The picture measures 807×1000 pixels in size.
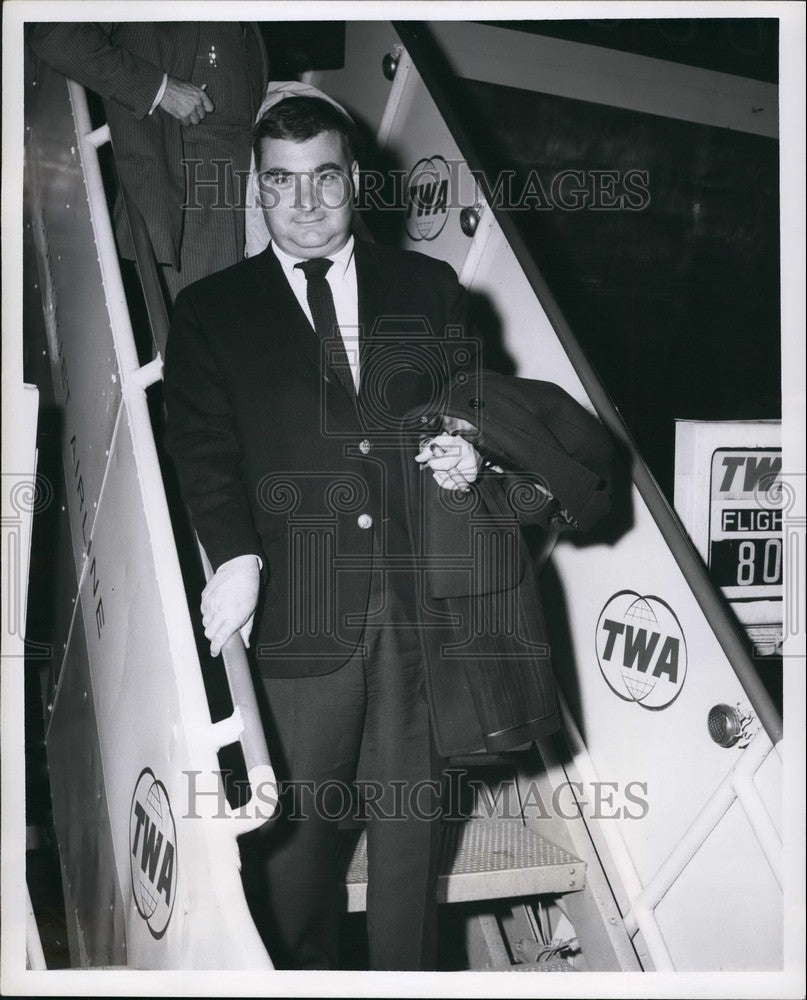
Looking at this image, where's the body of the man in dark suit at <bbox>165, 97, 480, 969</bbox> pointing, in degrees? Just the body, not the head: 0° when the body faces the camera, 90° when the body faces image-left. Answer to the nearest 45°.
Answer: approximately 0°
